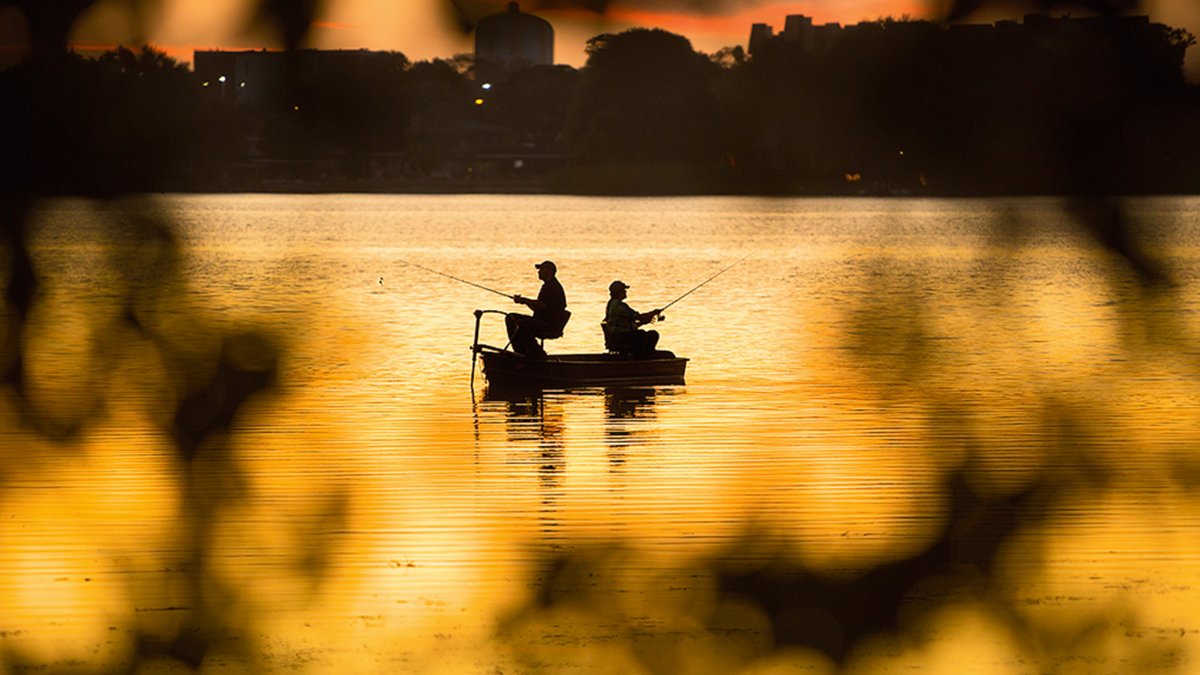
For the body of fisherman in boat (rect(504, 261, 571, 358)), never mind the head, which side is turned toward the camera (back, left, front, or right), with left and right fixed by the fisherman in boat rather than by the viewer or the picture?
left

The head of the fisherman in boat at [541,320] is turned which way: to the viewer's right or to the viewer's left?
to the viewer's left

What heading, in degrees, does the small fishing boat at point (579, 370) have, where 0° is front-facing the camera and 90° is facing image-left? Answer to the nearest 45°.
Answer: approximately 90°

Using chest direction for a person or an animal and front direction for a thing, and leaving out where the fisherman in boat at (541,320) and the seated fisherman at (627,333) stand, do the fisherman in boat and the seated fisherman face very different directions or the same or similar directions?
very different directions

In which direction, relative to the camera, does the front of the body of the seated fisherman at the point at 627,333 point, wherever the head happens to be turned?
to the viewer's right

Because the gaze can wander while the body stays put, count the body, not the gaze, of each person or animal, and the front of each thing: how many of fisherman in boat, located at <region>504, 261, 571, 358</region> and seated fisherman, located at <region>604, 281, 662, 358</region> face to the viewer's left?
1

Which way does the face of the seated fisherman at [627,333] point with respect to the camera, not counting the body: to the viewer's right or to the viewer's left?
to the viewer's right

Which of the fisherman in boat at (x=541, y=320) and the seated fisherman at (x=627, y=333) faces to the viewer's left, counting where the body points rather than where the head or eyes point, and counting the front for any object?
the fisherman in boat

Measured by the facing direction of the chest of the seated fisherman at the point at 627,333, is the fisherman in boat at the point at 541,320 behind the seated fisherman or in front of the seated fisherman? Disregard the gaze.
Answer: behind
